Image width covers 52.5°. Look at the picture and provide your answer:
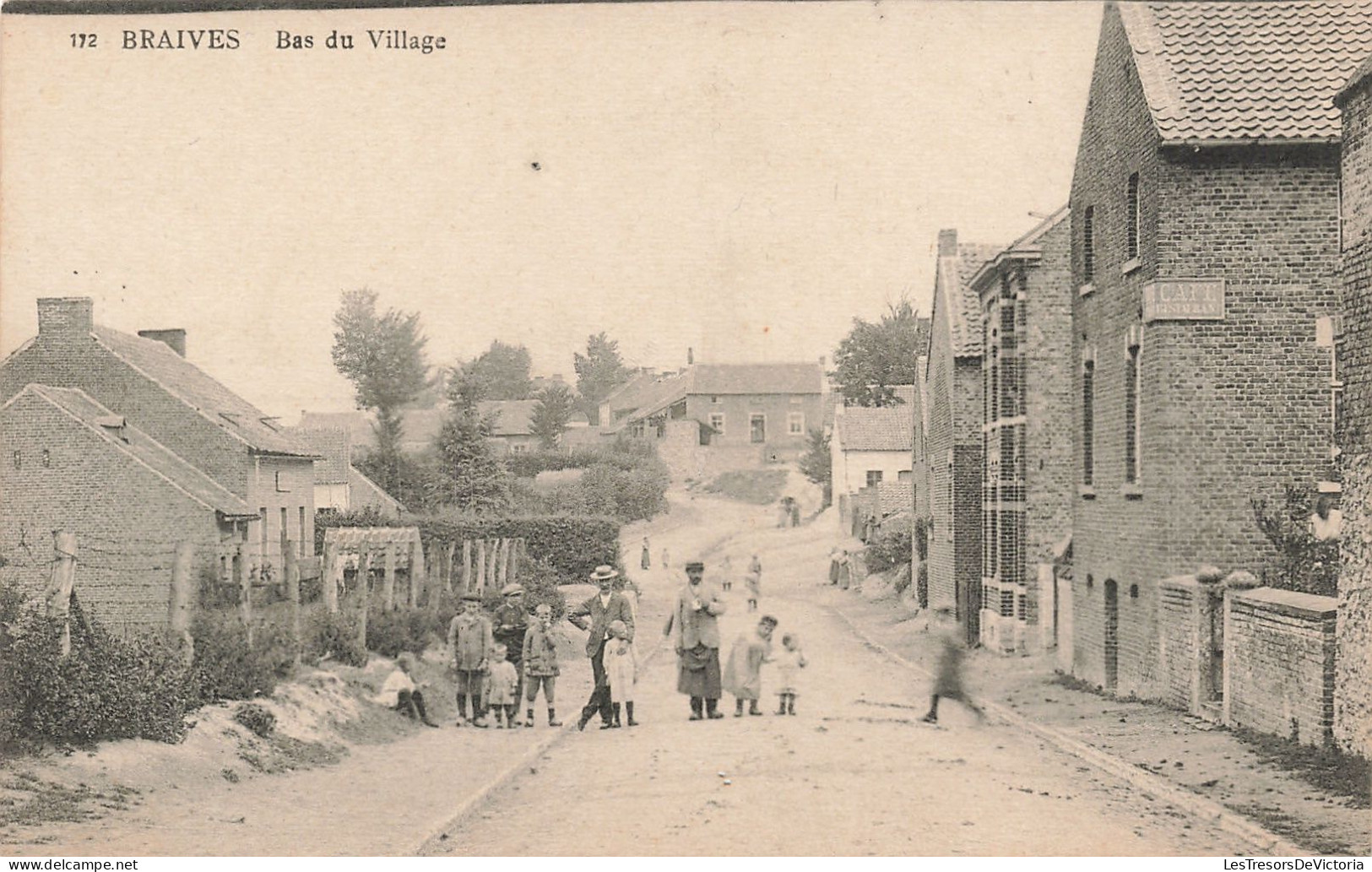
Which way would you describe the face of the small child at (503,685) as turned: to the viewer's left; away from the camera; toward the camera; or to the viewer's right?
toward the camera

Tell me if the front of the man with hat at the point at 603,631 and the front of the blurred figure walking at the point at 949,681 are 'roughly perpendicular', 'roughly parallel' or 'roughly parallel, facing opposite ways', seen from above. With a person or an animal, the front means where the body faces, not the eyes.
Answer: roughly perpendicular

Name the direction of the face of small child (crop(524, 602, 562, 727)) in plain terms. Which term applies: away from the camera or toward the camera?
toward the camera

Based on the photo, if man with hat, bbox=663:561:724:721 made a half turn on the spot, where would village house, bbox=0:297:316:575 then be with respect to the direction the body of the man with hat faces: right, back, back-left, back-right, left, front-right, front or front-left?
left

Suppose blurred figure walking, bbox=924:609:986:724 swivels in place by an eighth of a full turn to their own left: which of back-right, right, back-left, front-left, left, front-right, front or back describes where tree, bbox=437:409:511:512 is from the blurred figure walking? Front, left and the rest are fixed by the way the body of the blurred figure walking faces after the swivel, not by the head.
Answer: front-right

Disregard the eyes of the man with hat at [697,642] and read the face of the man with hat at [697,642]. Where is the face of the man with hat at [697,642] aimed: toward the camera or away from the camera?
toward the camera

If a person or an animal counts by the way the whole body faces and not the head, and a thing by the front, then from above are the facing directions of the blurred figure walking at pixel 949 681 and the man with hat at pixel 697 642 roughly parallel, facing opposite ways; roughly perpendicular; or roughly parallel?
roughly perpendicular

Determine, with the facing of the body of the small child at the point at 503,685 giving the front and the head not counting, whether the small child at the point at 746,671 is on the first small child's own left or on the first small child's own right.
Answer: on the first small child's own left

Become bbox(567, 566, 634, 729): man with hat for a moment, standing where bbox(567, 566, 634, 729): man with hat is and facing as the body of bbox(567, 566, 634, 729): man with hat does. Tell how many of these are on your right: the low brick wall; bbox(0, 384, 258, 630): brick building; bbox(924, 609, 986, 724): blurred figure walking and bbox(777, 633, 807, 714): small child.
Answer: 1

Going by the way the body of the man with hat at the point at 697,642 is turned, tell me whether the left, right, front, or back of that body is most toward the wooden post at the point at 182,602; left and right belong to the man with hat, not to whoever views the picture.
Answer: right

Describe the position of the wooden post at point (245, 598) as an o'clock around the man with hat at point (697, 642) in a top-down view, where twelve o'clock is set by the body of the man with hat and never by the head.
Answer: The wooden post is roughly at 3 o'clock from the man with hat.

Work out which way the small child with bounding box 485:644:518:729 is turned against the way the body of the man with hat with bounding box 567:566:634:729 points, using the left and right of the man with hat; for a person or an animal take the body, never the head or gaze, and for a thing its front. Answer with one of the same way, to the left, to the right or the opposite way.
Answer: the same way

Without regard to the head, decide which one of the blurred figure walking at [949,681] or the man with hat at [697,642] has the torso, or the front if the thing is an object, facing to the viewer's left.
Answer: the blurred figure walking

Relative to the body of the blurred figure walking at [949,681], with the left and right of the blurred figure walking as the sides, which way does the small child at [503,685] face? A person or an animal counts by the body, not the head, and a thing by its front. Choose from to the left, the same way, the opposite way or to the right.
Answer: to the left

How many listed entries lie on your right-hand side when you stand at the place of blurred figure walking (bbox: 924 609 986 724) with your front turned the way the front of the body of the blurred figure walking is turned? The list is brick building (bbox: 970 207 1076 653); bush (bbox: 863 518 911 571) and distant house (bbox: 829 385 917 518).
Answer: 3

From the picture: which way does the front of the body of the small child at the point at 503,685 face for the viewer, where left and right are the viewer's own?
facing the viewer

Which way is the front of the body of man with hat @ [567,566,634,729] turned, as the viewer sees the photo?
toward the camera

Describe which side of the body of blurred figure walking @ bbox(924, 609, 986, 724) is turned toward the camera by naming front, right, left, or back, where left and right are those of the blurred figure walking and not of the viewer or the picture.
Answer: left
